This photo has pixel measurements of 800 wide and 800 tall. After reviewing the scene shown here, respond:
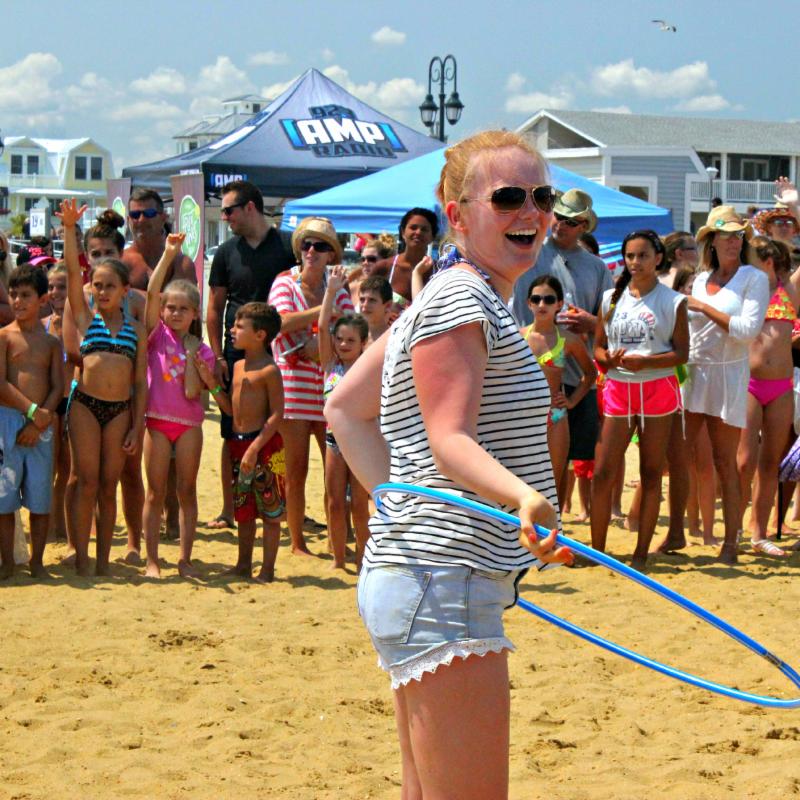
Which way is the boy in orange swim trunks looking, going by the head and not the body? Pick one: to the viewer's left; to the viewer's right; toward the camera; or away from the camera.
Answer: to the viewer's left

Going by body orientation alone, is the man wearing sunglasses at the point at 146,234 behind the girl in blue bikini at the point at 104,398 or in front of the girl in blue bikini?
behind

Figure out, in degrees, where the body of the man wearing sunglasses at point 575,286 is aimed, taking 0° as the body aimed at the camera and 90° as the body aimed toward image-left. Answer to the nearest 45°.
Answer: approximately 45°

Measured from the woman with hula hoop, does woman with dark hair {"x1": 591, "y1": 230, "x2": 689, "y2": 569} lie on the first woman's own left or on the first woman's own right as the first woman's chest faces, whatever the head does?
on the first woman's own left

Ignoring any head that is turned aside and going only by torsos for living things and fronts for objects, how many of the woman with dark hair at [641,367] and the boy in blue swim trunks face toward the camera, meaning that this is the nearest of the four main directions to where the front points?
2

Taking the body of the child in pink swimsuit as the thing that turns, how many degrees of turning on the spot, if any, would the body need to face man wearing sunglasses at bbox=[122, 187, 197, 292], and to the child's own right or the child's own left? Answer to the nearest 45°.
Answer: approximately 180°
